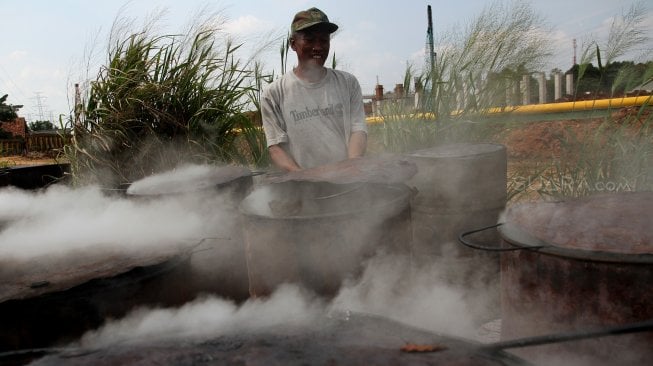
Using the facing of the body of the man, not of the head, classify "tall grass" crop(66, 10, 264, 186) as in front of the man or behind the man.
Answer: behind

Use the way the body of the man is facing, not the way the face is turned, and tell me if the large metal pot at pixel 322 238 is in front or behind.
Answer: in front

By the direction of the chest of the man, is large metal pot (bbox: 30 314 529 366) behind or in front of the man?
in front

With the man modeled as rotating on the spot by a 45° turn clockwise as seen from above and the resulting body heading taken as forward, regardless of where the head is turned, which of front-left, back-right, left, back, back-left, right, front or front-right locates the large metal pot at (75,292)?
front

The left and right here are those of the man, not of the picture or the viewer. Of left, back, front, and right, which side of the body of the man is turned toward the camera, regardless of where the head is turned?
front

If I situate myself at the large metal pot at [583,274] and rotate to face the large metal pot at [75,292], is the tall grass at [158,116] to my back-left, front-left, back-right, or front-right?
front-right

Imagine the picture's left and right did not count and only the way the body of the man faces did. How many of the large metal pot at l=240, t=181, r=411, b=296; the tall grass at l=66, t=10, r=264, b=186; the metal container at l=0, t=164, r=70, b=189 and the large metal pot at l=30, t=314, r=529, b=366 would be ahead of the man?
2

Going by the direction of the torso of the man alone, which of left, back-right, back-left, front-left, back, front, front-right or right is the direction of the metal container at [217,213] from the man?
front-right

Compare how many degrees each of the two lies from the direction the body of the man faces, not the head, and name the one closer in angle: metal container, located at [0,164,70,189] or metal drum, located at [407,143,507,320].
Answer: the metal drum

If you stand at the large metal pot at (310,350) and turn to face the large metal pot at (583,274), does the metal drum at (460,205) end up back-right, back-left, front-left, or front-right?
front-left

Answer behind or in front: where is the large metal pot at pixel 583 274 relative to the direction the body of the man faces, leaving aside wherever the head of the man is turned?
in front

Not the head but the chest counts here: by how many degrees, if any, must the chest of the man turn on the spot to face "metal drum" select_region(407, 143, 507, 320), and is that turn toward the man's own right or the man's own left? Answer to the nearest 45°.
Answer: approximately 90° to the man's own left

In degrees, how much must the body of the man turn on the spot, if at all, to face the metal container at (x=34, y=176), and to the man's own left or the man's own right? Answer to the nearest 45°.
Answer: approximately 135° to the man's own right
